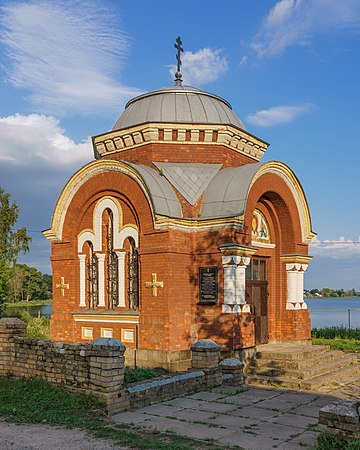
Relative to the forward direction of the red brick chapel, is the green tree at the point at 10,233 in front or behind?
behind

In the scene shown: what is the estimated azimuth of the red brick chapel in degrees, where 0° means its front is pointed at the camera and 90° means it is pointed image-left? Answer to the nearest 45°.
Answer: approximately 315°

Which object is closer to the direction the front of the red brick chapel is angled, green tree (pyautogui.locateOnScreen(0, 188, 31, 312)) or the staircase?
the staircase
